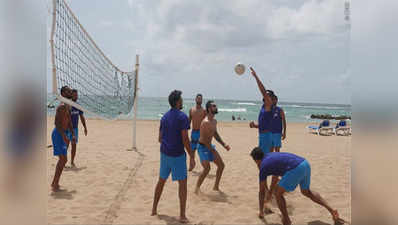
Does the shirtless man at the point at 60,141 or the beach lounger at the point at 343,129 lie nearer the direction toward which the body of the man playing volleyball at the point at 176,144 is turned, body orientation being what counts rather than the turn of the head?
the beach lounger

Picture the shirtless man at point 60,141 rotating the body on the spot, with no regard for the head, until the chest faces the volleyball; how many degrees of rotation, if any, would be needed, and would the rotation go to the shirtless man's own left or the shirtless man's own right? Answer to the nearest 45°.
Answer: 0° — they already face it

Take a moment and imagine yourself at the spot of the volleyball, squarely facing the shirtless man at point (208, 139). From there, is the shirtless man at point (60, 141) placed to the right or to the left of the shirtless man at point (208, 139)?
right

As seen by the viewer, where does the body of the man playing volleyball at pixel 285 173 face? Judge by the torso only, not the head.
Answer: to the viewer's left

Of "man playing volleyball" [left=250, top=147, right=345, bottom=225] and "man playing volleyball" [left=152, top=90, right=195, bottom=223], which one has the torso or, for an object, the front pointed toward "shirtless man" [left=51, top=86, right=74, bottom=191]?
"man playing volleyball" [left=250, top=147, right=345, bottom=225]

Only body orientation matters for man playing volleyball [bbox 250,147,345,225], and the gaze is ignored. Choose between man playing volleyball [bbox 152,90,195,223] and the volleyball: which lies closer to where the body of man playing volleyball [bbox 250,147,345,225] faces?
the man playing volleyball

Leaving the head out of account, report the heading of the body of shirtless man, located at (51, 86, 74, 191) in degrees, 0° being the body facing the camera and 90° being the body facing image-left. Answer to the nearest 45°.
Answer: approximately 270°

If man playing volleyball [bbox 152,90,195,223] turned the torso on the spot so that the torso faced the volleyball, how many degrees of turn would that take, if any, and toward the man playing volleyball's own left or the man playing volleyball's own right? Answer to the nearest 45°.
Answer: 0° — they already face it

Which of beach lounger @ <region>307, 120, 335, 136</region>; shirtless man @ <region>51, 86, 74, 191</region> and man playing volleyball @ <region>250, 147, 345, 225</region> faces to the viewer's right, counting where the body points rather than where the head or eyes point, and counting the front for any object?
the shirtless man

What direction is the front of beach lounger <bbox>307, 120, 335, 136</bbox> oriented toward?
to the viewer's left

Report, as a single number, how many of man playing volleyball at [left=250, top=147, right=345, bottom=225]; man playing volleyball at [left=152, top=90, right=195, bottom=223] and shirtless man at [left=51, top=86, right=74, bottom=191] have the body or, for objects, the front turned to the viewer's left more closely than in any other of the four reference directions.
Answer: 1

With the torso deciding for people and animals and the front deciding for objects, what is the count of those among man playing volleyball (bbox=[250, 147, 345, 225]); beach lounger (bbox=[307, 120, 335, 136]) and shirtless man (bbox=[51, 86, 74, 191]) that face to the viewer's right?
1

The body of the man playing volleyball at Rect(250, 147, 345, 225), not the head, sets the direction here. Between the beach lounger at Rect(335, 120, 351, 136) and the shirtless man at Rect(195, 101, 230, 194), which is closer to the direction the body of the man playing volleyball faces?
the shirtless man
